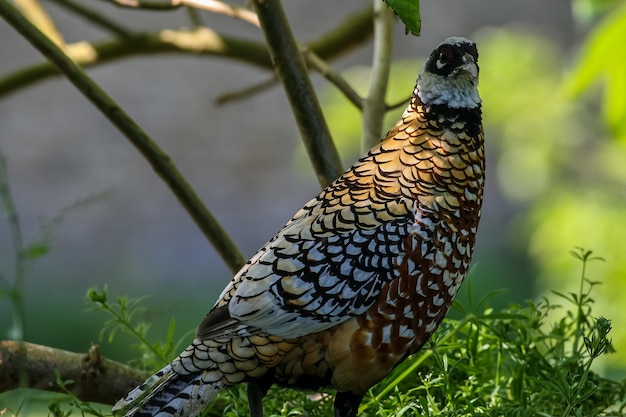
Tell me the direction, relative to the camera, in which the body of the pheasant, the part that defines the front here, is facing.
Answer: to the viewer's right
